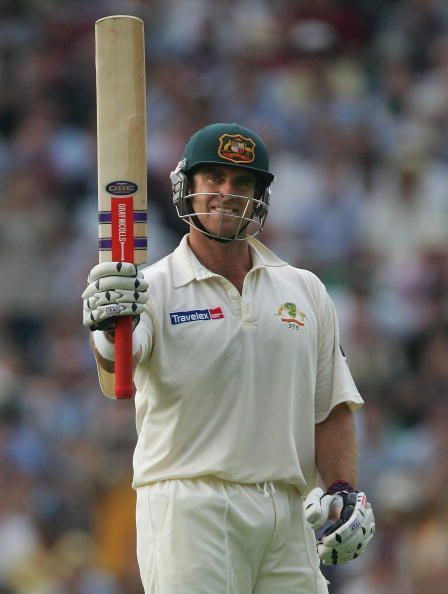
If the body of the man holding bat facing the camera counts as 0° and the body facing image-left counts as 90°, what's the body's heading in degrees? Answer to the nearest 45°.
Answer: approximately 0°
